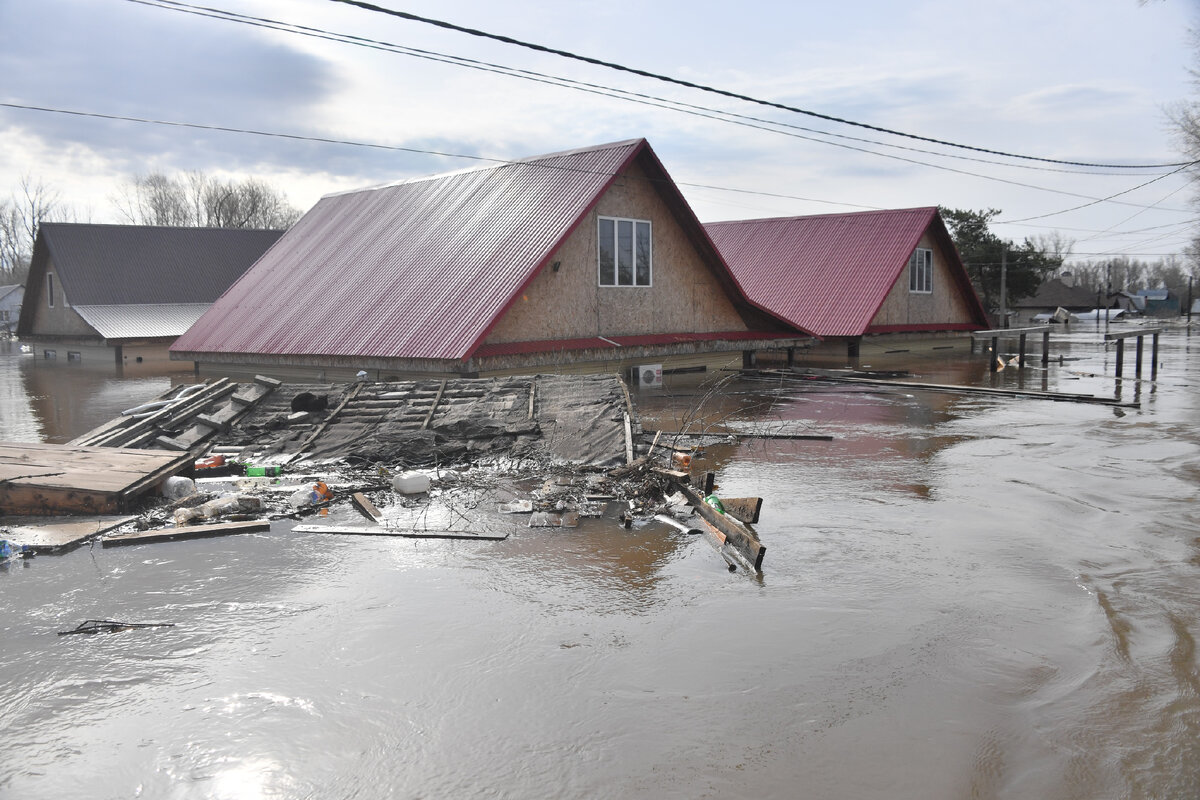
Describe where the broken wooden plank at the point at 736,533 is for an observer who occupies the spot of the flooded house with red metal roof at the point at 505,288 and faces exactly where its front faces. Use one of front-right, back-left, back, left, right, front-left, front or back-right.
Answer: front-right

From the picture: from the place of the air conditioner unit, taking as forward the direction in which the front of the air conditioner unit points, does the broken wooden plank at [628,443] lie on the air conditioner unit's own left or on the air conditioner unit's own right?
on the air conditioner unit's own right

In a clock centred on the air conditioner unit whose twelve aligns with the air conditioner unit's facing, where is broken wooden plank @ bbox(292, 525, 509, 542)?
The broken wooden plank is roughly at 2 o'clock from the air conditioner unit.

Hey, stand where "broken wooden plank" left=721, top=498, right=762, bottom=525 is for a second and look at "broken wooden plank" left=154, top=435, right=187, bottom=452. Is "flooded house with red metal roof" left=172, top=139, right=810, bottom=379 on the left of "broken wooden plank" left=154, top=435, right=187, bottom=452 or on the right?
right

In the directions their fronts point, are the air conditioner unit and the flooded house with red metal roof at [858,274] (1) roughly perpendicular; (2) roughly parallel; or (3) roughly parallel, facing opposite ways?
roughly parallel

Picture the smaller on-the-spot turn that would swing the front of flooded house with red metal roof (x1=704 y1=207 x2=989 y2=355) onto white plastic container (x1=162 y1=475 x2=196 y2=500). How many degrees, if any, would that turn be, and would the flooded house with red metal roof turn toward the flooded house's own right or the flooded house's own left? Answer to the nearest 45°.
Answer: approximately 45° to the flooded house's own right

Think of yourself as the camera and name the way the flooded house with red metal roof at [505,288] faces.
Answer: facing the viewer and to the right of the viewer

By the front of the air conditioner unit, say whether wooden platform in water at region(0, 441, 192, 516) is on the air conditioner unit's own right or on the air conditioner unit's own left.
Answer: on the air conditioner unit's own right

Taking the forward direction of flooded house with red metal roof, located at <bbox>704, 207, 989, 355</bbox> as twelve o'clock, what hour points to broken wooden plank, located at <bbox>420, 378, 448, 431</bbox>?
The broken wooden plank is roughly at 2 o'clock from the flooded house with red metal roof.

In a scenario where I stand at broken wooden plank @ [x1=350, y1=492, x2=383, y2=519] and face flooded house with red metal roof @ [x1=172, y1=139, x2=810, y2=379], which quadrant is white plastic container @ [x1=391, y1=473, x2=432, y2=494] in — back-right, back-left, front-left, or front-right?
front-right

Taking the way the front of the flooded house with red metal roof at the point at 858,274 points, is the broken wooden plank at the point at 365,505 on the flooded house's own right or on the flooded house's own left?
on the flooded house's own right

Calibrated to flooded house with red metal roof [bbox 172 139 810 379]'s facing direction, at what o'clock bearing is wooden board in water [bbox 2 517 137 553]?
The wooden board in water is roughly at 2 o'clock from the flooded house with red metal roof.

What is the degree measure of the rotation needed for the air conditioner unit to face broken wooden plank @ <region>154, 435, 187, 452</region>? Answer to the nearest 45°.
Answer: approximately 90° to its right

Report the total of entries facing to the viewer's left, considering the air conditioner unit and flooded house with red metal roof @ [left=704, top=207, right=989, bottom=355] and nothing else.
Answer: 0

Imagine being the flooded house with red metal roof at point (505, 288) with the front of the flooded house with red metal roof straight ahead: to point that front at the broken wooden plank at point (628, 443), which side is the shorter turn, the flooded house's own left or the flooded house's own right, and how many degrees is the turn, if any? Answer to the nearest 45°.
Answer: approximately 45° to the flooded house's own right

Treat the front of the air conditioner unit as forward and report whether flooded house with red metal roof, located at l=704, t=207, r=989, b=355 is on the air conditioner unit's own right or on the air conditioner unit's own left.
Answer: on the air conditioner unit's own left
